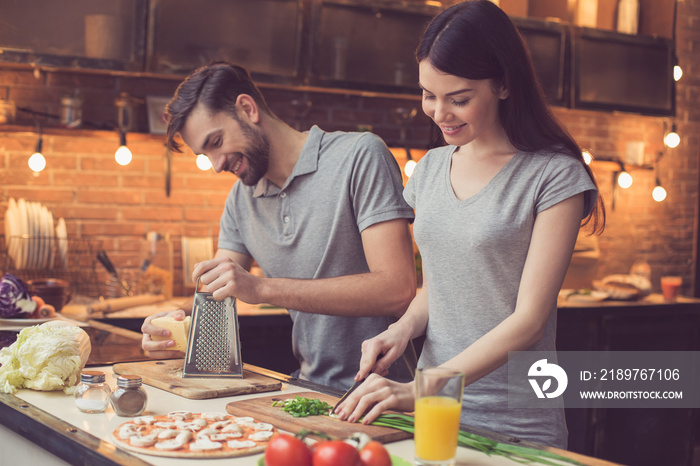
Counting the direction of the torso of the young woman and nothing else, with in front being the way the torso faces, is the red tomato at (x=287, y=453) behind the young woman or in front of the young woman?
in front

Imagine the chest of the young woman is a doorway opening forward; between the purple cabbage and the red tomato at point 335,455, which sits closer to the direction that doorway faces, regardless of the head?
the red tomato

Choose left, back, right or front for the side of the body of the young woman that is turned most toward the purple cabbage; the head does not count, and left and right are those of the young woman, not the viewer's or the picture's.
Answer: right

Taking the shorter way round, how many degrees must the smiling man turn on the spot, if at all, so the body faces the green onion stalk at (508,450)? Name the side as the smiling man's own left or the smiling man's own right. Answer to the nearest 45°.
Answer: approximately 45° to the smiling man's own left

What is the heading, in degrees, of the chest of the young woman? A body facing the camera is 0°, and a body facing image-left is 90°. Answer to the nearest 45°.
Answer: approximately 45°

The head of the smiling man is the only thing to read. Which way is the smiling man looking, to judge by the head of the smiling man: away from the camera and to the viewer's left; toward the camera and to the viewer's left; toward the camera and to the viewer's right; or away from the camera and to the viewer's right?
toward the camera and to the viewer's left

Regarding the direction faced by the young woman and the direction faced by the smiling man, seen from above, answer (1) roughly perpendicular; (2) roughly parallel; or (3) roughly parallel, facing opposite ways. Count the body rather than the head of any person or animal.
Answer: roughly parallel

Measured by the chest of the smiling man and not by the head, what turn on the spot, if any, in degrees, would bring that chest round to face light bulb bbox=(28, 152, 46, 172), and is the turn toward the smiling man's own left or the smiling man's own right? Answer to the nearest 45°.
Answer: approximately 90° to the smiling man's own right

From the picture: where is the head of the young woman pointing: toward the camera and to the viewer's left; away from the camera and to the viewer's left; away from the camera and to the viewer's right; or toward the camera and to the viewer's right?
toward the camera and to the viewer's left

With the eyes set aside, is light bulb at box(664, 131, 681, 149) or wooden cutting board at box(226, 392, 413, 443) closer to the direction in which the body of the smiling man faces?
the wooden cutting board

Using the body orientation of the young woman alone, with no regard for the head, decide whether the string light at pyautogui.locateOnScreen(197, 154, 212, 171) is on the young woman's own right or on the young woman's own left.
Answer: on the young woman's own right

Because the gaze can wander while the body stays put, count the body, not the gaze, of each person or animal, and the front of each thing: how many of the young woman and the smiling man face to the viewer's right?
0

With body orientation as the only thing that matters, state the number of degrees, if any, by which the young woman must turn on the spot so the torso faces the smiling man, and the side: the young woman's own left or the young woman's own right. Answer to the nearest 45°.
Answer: approximately 90° to the young woman's own right

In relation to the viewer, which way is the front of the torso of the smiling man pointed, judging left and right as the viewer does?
facing the viewer and to the left of the viewer
